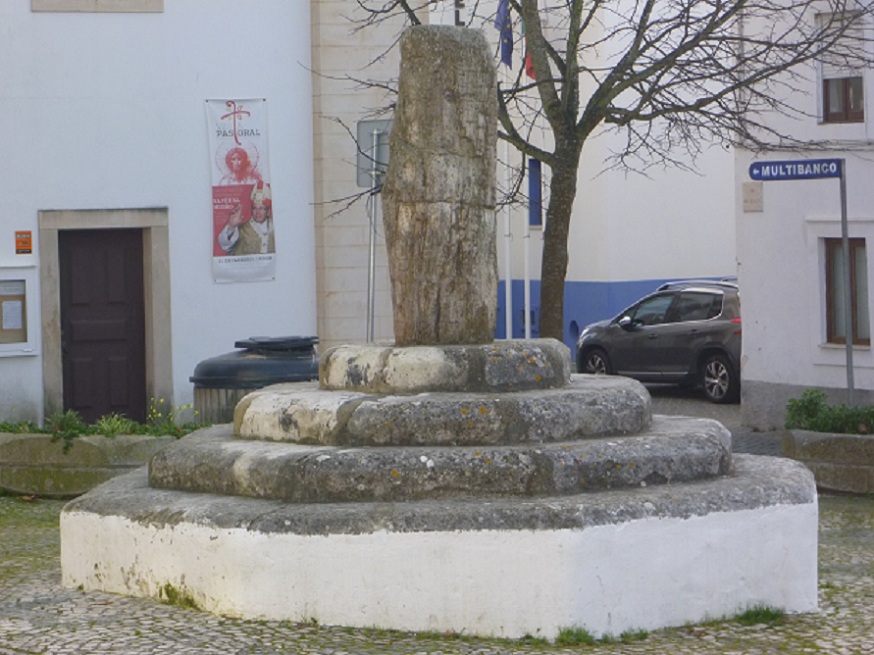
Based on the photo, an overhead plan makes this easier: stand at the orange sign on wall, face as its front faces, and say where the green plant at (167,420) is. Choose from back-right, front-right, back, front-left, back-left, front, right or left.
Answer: front-left

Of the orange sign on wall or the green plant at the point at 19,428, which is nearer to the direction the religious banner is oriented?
the green plant

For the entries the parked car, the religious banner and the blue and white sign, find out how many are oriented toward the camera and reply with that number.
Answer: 2

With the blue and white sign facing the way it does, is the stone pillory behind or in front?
in front

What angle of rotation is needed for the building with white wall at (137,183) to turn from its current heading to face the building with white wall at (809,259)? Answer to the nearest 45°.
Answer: approximately 90° to its left

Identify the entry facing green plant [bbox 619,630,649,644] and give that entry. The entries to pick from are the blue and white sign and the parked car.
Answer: the blue and white sign

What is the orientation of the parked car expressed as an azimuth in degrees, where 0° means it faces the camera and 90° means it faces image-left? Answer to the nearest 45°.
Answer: approximately 135°

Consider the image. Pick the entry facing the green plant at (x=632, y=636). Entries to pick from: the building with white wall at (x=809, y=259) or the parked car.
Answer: the building with white wall

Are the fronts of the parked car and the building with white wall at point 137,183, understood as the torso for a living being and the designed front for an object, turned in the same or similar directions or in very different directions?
very different directions

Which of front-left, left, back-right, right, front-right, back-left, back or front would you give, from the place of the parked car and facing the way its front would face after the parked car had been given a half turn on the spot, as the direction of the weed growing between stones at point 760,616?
front-right

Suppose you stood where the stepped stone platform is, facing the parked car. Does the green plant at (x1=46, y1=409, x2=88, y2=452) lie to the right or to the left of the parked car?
left

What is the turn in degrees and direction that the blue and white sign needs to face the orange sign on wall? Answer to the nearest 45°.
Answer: approximately 90° to its right
